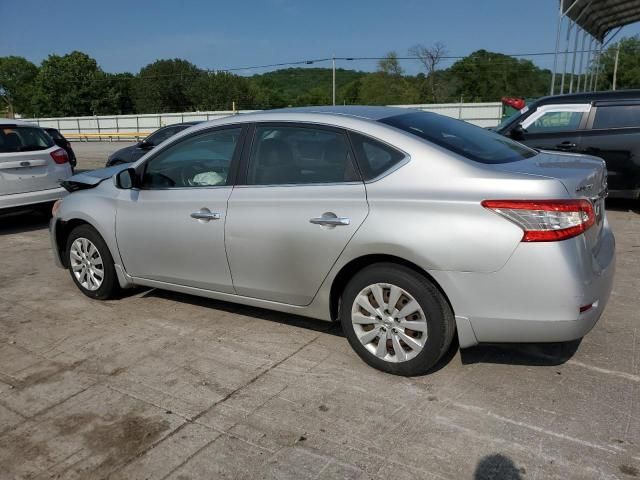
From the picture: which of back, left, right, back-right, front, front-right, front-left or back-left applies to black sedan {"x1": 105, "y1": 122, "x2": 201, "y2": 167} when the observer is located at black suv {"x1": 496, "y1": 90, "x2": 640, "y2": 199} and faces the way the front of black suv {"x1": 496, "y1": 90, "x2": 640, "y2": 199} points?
front

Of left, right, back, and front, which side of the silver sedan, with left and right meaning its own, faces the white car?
front

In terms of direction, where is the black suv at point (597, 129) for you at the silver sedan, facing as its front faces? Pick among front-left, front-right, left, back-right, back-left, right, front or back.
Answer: right

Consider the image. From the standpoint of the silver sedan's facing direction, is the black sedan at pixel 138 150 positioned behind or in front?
in front

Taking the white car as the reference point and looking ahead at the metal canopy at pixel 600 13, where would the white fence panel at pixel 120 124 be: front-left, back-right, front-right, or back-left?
front-left

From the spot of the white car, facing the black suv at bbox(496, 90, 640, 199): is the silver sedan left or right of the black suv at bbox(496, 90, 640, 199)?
right

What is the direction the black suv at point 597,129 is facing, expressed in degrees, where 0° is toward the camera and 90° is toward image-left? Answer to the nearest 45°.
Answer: approximately 90°

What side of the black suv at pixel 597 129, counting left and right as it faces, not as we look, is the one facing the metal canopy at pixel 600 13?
right

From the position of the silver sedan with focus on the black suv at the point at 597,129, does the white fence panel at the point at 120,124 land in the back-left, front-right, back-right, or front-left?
front-left

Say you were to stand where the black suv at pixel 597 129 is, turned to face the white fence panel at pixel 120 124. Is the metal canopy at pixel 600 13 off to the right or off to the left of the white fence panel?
right

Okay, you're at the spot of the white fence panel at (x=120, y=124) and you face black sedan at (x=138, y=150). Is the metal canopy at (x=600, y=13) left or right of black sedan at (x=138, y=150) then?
left

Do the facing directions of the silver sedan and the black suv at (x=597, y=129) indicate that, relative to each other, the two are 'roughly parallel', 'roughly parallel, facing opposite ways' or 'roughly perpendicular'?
roughly parallel

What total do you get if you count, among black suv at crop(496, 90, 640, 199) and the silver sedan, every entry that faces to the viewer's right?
0

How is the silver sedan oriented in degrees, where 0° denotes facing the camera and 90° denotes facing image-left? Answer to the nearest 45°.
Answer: approximately 135°

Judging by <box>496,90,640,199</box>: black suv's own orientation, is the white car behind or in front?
in front

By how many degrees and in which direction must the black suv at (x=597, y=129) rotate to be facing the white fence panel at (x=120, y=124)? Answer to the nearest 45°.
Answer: approximately 45° to its right
